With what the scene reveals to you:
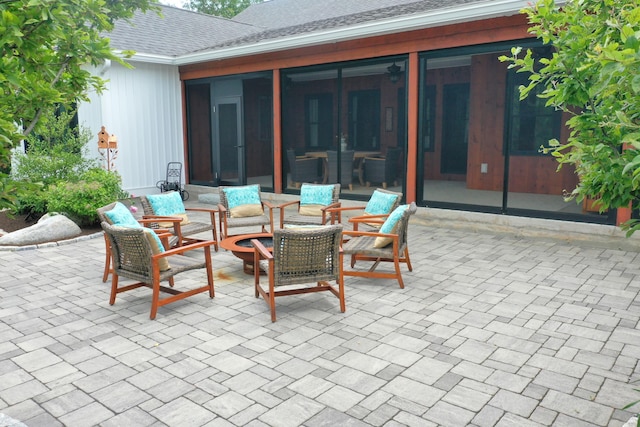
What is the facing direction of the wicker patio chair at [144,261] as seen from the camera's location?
facing away from the viewer and to the right of the viewer

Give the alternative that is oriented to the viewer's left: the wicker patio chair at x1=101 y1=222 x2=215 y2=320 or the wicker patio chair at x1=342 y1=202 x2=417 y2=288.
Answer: the wicker patio chair at x1=342 y1=202 x2=417 y2=288

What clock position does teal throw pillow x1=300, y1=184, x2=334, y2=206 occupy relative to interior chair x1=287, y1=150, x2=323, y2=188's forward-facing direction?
The teal throw pillow is roughly at 3 o'clock from the interior chair.

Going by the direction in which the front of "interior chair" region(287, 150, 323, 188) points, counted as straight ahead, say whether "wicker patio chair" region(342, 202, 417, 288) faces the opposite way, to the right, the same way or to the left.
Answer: the opposite way

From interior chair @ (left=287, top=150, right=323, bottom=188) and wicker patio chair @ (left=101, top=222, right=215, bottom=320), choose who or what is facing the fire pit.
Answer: the wicker patio chair

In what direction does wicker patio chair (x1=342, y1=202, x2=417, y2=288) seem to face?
to the viewer's left

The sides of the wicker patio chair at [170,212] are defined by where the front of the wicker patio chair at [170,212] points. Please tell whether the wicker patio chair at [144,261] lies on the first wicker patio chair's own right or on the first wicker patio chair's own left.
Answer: on the first wicker patio chair's own right

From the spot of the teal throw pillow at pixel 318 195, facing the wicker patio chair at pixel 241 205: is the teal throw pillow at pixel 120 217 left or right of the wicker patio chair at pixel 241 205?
left

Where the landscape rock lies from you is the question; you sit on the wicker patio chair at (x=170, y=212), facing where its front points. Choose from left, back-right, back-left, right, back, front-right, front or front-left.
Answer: back

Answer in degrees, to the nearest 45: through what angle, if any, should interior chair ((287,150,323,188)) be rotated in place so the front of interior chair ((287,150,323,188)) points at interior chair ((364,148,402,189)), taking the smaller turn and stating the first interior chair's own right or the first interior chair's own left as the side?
0° — it already faces it

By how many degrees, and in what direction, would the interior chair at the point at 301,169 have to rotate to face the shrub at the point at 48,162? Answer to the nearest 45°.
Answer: approximately 135° to its right

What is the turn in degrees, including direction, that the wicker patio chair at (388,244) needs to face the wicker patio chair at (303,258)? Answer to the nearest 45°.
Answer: approximately 45° to its left

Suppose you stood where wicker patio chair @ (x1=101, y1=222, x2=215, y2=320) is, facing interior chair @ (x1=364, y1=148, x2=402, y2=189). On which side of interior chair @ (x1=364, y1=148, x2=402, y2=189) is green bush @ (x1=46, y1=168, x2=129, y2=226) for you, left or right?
left

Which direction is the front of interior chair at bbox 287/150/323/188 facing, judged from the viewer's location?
facing to the right of the viewer

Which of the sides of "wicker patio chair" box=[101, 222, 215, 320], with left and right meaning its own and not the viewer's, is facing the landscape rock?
left

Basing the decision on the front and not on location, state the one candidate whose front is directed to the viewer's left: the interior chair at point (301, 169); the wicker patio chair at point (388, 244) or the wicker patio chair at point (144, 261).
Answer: the wicker patio chair at point (388, 244)
